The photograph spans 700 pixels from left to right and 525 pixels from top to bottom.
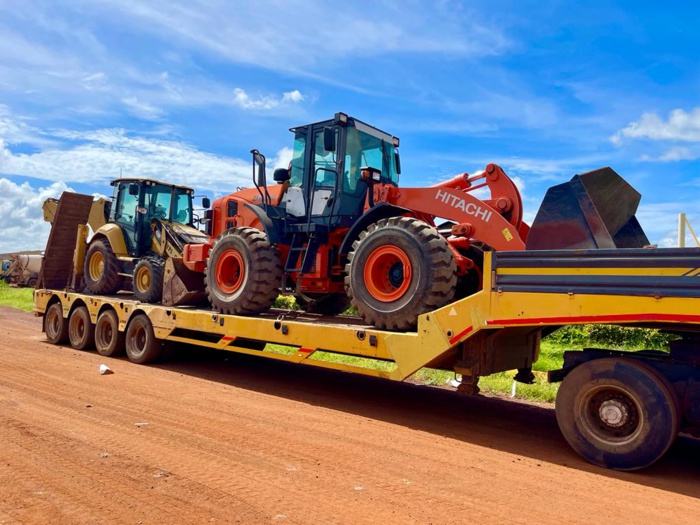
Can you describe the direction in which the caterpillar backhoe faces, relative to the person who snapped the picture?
facing the viewer and to the right of the viewer

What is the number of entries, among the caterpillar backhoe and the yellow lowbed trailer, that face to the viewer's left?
0
